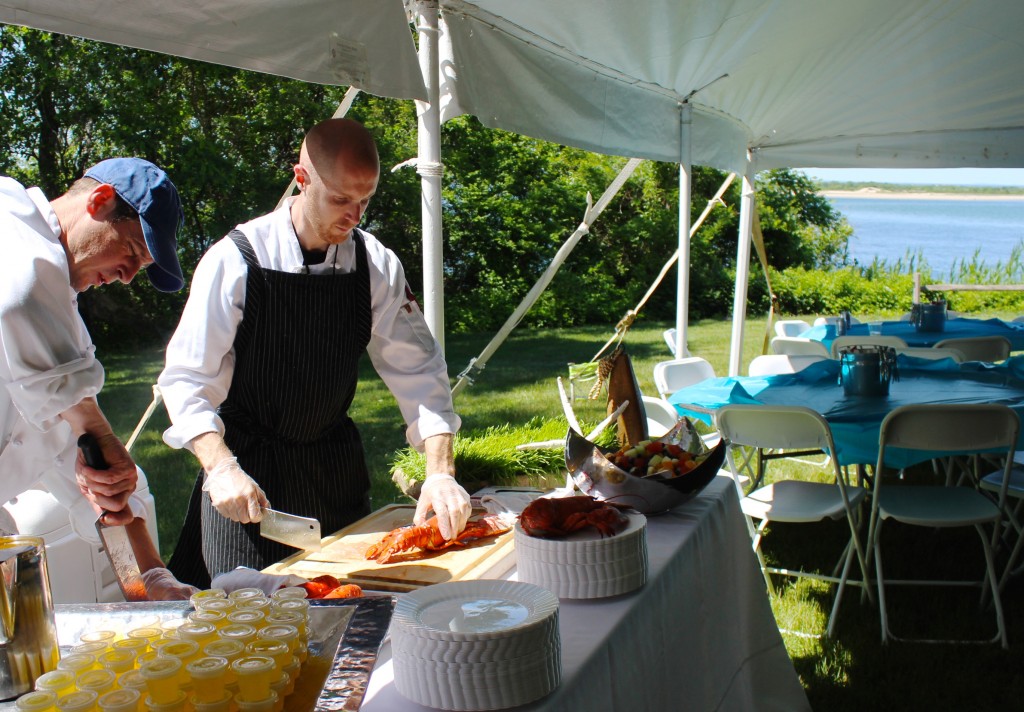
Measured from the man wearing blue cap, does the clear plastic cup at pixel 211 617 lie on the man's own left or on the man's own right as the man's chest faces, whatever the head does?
on the man's own right

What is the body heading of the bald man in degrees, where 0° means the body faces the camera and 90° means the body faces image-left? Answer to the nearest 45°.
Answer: approximately 315°

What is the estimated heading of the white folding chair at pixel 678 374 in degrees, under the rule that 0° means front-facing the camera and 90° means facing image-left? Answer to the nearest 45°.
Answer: approximately 315°

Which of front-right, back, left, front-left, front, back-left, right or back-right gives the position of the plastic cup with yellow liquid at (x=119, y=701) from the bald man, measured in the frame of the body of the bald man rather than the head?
front-right

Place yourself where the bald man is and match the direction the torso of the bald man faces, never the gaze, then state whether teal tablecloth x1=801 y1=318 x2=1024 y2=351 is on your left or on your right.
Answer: on your left

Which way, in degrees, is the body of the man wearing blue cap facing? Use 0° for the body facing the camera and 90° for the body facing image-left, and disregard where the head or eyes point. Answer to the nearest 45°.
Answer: approximately 270°

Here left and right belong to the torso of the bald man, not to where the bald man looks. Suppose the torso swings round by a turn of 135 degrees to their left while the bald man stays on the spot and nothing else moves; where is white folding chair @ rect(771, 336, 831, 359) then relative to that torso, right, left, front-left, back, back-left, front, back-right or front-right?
front-right

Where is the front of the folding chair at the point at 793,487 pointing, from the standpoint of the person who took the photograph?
facing away from the viewer and to the right of the viewer

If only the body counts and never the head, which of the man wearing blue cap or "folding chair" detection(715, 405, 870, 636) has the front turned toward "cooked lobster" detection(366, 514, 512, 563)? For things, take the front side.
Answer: the man wearing blue cap

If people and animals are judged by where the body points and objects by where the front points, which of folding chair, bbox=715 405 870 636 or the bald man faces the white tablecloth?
the bald man

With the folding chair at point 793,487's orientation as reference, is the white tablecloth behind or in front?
behind
